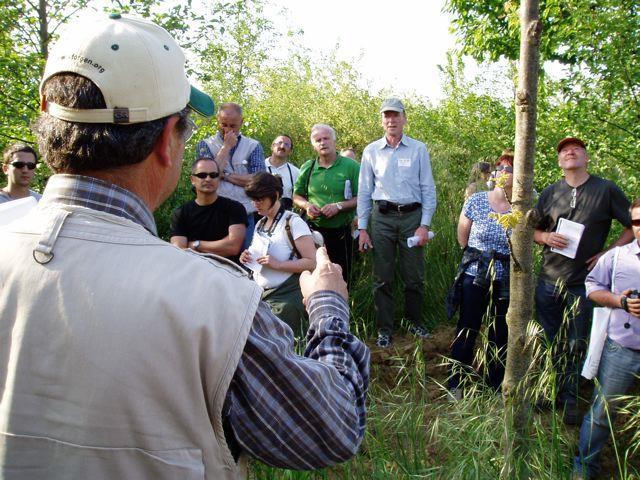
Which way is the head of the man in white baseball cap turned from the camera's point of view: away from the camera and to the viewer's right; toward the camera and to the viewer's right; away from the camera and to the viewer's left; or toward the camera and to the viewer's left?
away from the camera and to the viewer's right

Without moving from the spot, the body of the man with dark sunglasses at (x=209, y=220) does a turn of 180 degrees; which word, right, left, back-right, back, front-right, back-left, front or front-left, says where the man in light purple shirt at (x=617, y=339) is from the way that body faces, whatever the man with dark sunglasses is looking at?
back-right

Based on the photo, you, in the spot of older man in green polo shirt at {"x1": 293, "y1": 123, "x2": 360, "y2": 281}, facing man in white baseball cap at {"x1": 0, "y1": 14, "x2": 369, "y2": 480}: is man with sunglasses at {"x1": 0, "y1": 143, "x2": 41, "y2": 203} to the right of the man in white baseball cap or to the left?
right

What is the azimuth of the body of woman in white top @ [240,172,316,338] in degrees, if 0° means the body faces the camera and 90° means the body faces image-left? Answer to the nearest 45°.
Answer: approximately 45°

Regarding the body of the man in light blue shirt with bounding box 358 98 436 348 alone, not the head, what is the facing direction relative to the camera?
toward the camera

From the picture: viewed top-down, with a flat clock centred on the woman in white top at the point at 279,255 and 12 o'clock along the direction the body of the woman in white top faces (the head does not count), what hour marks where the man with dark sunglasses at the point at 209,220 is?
The man with dark sunglasses is roughly at 3 o'clock from the woman in white top.

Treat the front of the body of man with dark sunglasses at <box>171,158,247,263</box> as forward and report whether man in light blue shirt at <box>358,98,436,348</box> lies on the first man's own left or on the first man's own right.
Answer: on the first man's own left

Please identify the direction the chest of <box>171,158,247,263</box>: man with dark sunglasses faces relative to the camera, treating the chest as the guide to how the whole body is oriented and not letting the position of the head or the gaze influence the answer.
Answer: toward the camera
